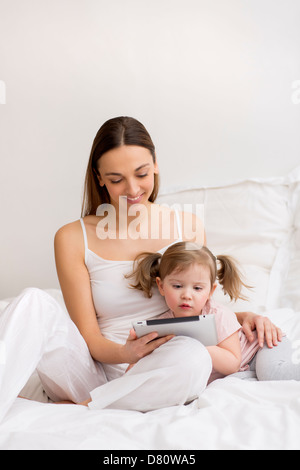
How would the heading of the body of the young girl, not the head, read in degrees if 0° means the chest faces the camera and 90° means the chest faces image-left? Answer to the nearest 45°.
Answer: approximately 45°

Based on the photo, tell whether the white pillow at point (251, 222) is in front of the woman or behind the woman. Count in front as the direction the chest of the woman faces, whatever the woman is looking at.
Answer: behind

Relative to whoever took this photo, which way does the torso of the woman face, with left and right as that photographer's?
facing the viewer
